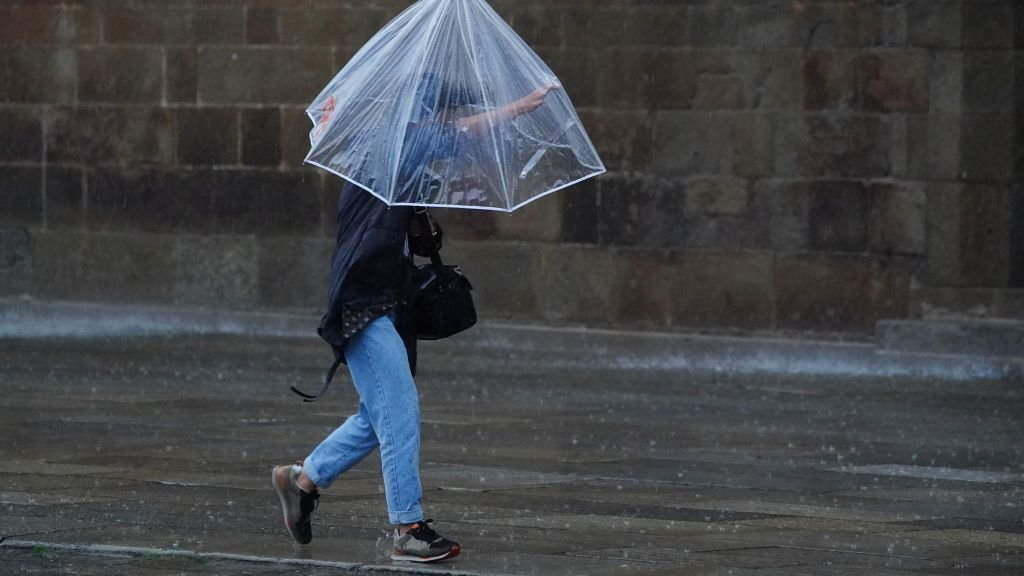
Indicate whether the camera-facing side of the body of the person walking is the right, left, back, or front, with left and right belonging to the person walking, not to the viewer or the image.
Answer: right
